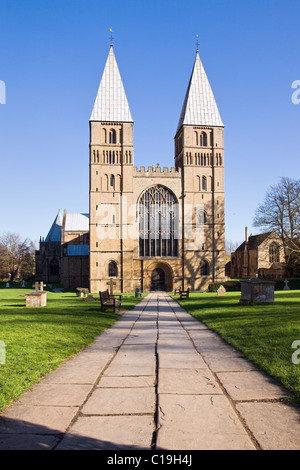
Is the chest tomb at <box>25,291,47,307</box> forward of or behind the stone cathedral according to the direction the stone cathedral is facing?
forward

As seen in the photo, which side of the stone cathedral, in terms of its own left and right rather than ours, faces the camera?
front

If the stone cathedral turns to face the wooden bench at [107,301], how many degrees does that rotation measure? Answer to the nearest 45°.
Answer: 0° — it already faces it

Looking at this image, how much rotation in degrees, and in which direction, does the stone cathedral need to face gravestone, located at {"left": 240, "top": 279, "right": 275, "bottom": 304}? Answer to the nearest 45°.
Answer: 0° — it already faces it
